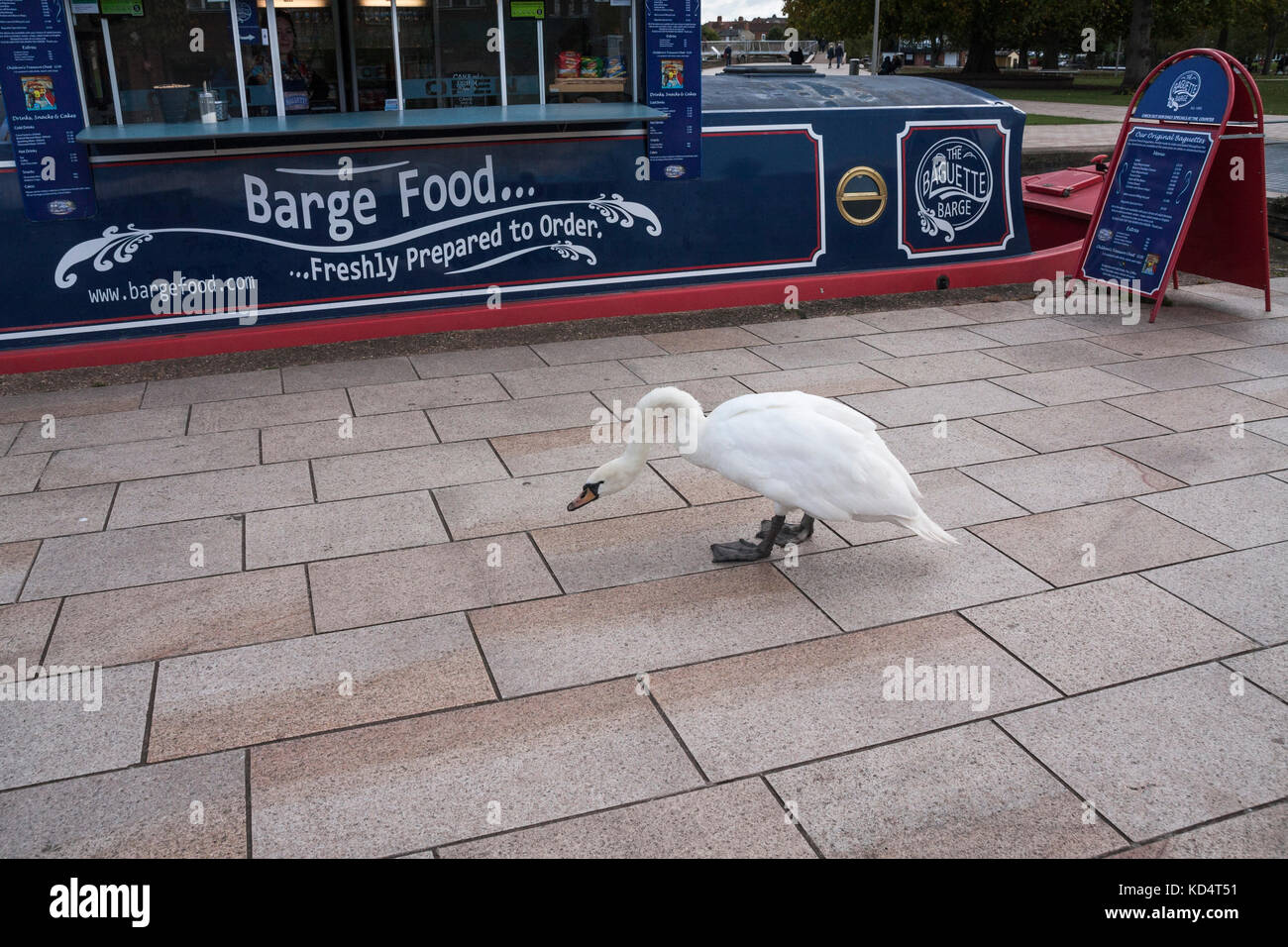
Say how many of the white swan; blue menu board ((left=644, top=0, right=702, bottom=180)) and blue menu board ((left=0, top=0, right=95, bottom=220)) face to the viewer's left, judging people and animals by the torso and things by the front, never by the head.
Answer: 1

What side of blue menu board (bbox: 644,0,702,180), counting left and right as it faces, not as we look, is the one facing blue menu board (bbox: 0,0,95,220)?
right

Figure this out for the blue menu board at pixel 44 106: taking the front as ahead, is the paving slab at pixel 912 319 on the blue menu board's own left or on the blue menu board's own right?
on the blue menu board's own left

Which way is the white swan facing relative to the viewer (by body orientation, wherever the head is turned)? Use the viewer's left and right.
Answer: facing to the left of the viewer

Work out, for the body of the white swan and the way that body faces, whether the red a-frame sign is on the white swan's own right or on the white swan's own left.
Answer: on the white swan's own right

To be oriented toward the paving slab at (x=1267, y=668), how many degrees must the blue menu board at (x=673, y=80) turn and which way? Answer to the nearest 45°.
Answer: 0° — it already faces it

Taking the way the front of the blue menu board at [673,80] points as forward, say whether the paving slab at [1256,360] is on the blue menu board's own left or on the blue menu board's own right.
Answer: on the blue menu board's own left

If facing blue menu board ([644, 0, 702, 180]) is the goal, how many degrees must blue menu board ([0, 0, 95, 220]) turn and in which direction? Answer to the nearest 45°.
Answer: approximately 90° to its left

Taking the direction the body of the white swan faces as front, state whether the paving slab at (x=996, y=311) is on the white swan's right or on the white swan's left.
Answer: on the white swan's right

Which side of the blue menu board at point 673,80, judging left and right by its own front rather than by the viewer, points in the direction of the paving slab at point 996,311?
left

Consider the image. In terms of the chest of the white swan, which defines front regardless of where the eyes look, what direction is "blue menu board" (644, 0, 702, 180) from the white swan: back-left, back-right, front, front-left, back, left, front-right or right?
right

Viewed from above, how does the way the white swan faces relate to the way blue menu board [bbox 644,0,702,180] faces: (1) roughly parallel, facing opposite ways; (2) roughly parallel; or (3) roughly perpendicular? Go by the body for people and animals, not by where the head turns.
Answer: roughly perpendicular

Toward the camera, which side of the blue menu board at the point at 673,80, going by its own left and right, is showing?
front

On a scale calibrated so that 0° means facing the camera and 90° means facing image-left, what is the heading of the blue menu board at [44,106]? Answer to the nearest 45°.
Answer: approximately 0°
